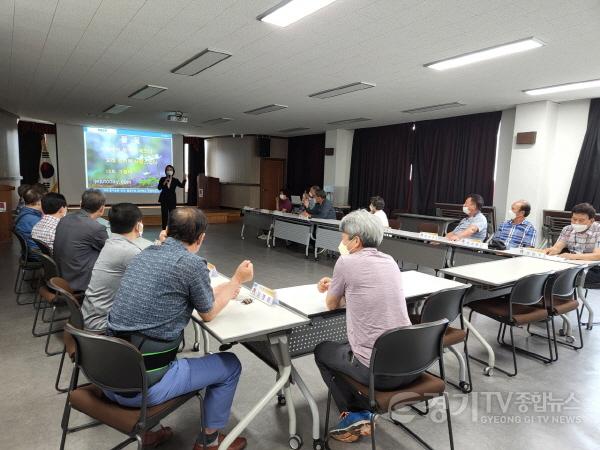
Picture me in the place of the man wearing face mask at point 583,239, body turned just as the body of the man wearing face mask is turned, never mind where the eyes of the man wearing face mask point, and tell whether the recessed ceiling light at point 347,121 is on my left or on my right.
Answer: on my right

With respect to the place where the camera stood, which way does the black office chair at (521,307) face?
facing away from the viewer and to the left of the viewer

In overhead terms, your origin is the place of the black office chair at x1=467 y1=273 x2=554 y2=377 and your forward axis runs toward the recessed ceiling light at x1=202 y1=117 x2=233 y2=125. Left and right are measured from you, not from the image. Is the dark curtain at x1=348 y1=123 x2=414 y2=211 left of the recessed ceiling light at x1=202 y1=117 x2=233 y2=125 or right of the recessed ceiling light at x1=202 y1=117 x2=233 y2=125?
right

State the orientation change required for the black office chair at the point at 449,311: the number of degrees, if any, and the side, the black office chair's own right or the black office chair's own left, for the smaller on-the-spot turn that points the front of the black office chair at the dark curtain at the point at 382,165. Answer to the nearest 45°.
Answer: approximately 45° to the black office chair's own right

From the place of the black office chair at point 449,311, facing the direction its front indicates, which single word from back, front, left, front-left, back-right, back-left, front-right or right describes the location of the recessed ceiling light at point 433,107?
front-right

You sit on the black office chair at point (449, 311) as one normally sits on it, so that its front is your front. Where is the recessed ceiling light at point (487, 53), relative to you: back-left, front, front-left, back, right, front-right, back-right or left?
front-right

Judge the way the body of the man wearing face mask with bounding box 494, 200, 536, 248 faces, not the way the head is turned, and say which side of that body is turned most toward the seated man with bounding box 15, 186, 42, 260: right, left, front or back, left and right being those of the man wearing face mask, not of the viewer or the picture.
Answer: front

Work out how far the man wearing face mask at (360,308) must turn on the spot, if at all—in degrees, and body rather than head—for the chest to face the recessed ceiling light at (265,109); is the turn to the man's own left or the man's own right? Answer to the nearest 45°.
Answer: approximately 45° to the man's own right

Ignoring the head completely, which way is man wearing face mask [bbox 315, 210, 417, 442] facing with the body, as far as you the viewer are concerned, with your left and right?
facing away from the viewer and to the left of the viewer

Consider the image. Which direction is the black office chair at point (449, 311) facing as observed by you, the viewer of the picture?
facing away from the viewer and to the left of the viewer

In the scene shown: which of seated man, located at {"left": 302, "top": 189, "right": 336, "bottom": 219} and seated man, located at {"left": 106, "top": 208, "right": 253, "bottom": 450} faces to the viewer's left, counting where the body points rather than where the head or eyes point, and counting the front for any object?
seated man, located at {"left": 302, "top": 189, "right": 336, "bottom": 219}

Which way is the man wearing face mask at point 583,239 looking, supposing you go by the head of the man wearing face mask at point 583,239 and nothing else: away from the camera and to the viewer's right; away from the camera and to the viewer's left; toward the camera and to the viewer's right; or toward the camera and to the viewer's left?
toward the camera and to the viewer's left

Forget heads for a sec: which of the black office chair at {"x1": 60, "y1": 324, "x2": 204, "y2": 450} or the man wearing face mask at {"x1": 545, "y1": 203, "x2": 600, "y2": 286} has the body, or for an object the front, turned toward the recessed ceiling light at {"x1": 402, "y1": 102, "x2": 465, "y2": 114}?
the black office chair

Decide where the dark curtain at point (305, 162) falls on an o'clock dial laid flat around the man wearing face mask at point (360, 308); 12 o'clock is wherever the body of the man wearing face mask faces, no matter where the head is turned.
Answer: The dark curtain is roughly at 1 o'clock from the man wearing face mask.

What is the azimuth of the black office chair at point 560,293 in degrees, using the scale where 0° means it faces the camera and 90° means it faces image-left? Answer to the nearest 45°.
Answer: approximately 135°
